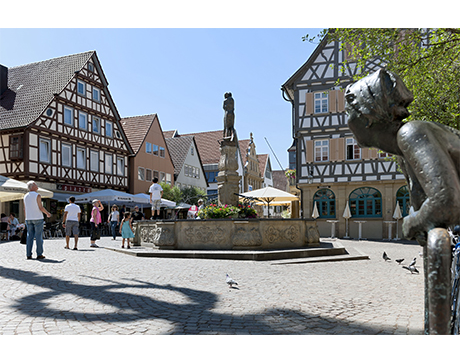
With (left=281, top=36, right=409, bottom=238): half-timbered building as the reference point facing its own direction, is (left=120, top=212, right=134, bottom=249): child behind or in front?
in front

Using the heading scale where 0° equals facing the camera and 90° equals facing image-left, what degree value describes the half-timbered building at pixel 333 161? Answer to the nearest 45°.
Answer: approximately 0°

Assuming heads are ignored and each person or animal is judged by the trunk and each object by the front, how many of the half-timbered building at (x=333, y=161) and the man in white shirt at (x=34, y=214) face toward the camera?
1

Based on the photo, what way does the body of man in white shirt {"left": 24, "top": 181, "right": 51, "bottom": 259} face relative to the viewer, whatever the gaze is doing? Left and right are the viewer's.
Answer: facing away from the viewer and to the right of the viewer

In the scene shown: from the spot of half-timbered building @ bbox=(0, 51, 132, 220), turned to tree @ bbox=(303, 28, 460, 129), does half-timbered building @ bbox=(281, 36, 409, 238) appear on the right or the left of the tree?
left

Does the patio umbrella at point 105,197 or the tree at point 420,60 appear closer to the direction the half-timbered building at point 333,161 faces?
the tree

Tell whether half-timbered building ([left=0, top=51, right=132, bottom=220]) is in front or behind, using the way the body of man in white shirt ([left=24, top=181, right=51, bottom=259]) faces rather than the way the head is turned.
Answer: in front

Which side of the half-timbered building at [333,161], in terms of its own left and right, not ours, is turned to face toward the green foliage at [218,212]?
front

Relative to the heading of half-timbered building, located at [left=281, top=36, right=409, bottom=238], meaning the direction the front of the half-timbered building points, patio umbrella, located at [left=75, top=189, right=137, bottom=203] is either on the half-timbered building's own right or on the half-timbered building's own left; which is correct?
on the half-timbered building's own right

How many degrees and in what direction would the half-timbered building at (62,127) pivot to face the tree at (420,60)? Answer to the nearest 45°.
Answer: approximately 45° to its right

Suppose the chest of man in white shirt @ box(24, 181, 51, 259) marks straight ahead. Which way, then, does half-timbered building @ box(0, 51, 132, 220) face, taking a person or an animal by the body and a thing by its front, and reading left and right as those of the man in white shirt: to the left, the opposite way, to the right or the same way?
to the right

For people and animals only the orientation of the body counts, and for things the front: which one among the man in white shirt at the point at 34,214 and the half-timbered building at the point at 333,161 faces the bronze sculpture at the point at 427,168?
the half-timbered building
